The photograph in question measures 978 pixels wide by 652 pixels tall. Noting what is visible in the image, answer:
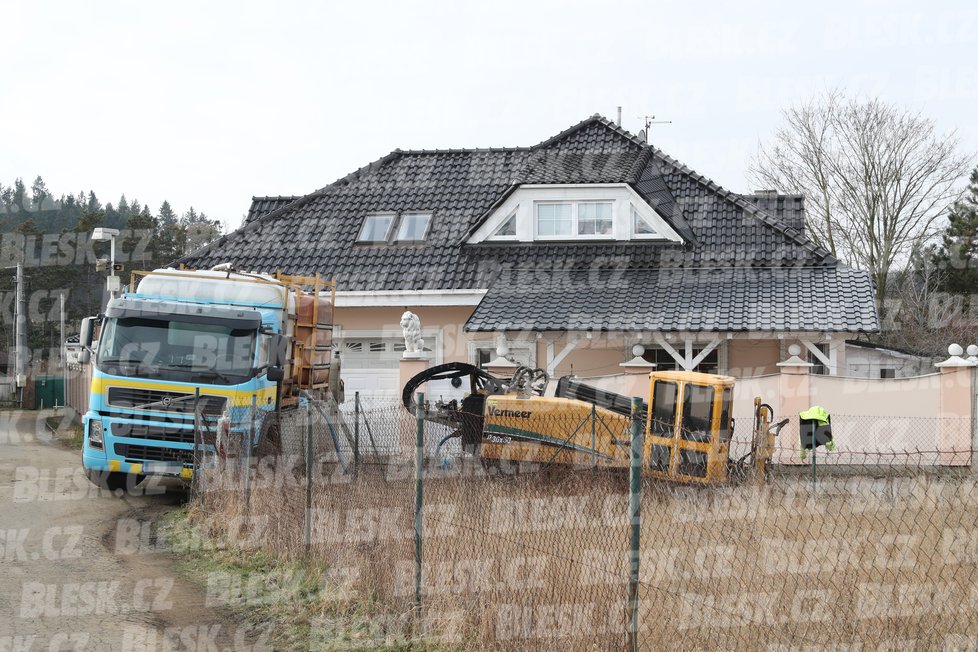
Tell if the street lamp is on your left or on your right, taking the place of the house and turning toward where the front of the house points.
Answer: on your right

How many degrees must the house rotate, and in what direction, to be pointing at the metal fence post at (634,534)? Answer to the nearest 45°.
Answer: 0° — it already faces it

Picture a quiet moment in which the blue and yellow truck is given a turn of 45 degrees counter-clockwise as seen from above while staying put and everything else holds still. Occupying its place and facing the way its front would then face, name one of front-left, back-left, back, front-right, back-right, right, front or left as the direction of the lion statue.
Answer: back-left

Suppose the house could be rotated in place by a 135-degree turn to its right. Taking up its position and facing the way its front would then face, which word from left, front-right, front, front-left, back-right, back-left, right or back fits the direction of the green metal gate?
front

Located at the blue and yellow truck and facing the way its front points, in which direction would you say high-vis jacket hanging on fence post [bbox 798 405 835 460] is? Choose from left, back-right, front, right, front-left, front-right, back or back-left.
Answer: back-left

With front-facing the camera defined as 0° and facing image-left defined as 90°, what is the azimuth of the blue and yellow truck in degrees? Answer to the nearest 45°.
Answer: approximately 45°

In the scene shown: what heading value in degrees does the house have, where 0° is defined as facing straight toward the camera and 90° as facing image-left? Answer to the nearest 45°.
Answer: approximately 0°

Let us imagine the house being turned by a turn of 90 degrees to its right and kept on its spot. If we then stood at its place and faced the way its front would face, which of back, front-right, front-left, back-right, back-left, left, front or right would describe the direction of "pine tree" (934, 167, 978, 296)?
back-right

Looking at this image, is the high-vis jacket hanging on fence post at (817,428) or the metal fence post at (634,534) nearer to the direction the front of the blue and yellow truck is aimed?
the metal fence post

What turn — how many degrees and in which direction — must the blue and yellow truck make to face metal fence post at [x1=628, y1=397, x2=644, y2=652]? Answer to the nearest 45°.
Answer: approximately 45° to its left
